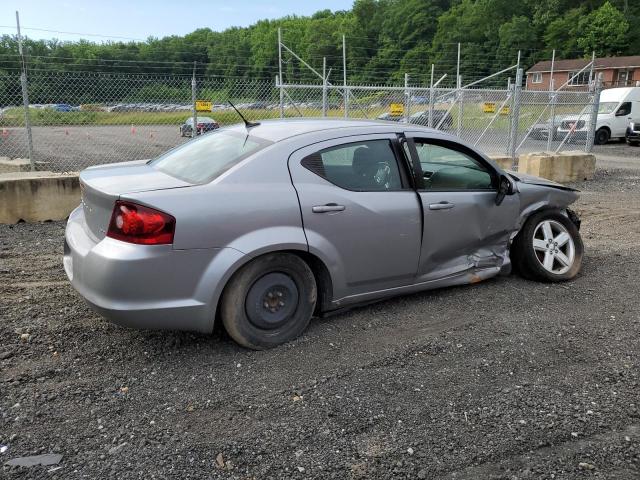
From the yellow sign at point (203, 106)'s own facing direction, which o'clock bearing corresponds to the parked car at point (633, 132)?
The parked car is roughly at 8 o'clock from the yellow sign.

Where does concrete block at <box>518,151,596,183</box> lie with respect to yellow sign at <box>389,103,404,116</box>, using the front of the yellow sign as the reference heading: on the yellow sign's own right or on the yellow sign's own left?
on the yellow sign's own left

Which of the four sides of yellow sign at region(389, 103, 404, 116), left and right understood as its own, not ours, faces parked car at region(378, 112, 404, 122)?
back

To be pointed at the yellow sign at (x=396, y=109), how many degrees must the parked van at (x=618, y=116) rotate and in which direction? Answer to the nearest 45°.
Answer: approximately 45° to its left

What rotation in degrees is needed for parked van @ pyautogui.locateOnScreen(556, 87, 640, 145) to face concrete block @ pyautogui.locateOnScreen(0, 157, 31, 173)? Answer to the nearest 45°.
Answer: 0° — it already faces it

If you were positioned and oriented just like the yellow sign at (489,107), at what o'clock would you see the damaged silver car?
The damaged silver car is roughly at 12 o'clock from the yellow sign.

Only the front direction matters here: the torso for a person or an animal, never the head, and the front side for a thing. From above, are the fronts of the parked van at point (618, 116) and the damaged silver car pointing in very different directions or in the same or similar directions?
very different directions

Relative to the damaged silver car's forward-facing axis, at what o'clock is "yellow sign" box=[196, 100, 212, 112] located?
The yellow sign is roughly at 10 o'clock from the damaged silver car.

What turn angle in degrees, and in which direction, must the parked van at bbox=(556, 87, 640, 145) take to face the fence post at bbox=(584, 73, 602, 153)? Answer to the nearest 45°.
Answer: approximately 45° to its left

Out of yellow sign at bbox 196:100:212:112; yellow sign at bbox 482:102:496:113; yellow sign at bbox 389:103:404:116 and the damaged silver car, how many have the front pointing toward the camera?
3
